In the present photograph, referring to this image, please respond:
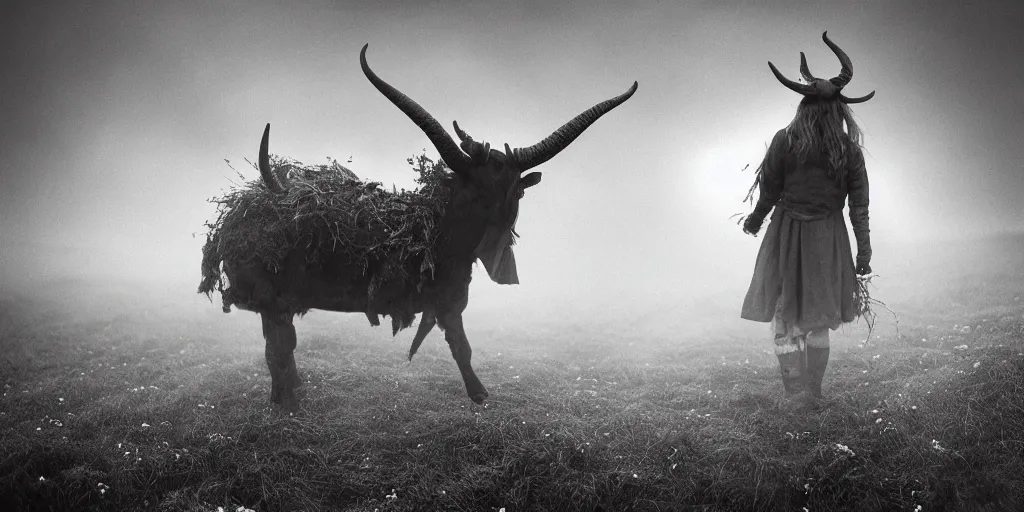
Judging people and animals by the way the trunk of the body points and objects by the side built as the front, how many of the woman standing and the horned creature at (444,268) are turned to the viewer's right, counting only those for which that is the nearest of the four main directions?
1

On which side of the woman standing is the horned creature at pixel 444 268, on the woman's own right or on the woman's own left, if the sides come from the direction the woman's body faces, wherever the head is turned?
on the woman's own left

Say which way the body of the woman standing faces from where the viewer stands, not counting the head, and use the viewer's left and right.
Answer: facing away from the viewer

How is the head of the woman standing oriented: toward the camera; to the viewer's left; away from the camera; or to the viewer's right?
away from the camera

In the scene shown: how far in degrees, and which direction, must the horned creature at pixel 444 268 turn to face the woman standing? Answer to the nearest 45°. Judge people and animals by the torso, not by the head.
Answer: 0° — it already faces them

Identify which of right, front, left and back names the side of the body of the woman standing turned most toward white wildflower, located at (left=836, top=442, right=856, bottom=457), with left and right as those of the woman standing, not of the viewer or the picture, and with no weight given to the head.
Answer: back

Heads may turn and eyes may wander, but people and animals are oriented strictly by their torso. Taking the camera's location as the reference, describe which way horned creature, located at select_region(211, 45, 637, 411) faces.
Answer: facing to the right of the viewer
